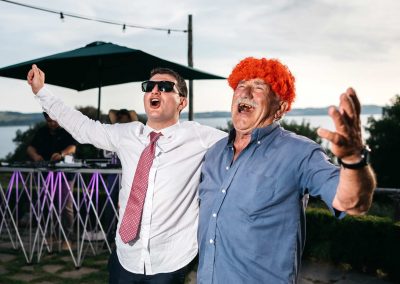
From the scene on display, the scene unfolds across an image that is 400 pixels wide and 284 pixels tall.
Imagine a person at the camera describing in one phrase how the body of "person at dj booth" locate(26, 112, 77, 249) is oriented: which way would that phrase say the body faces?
toward the camera

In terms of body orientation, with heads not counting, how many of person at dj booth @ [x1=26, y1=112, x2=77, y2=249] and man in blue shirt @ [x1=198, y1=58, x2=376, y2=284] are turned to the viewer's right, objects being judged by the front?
0

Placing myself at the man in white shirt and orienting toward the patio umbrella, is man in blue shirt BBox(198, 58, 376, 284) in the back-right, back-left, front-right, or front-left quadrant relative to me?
back-right

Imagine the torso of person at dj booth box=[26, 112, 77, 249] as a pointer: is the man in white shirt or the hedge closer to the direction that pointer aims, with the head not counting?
the man in white shirt

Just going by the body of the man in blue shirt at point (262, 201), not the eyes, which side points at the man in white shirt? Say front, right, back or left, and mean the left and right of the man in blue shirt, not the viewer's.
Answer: right

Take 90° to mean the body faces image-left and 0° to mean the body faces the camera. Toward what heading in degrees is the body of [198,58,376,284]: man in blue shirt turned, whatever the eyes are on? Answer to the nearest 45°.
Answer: approximately 45°

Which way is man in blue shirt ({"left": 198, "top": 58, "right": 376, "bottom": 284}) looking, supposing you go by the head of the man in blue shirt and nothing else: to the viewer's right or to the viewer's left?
to the viewer's left

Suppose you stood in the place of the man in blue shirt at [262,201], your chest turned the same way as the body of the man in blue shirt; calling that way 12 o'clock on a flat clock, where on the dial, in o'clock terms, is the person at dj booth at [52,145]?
The person at dj booth is roughly at 3 o'clock from the man in blue shirt.

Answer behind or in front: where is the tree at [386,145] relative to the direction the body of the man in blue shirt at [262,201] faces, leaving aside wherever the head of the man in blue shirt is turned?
behind
